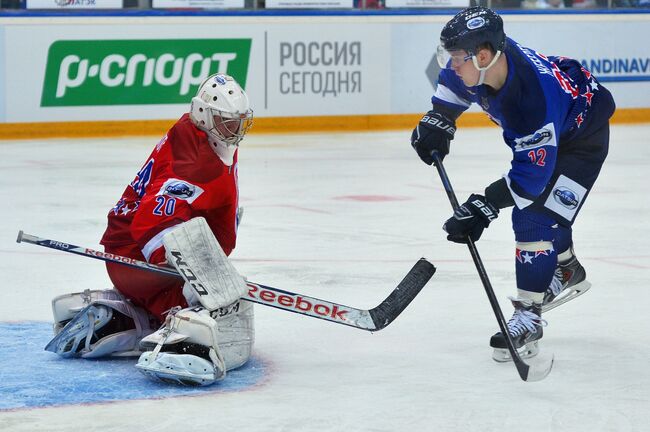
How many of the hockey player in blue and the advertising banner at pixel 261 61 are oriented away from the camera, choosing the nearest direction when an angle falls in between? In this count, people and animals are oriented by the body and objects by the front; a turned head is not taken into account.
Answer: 0

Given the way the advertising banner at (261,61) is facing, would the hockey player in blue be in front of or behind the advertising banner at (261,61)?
in front

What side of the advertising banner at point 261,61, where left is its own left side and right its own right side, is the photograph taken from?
front

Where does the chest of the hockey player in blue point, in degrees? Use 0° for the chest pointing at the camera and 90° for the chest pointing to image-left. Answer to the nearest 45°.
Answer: approximately 45°

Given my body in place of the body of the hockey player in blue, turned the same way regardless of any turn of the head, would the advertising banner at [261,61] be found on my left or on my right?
on my right

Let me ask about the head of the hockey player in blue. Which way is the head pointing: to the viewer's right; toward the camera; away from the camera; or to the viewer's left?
to the viewer's left
